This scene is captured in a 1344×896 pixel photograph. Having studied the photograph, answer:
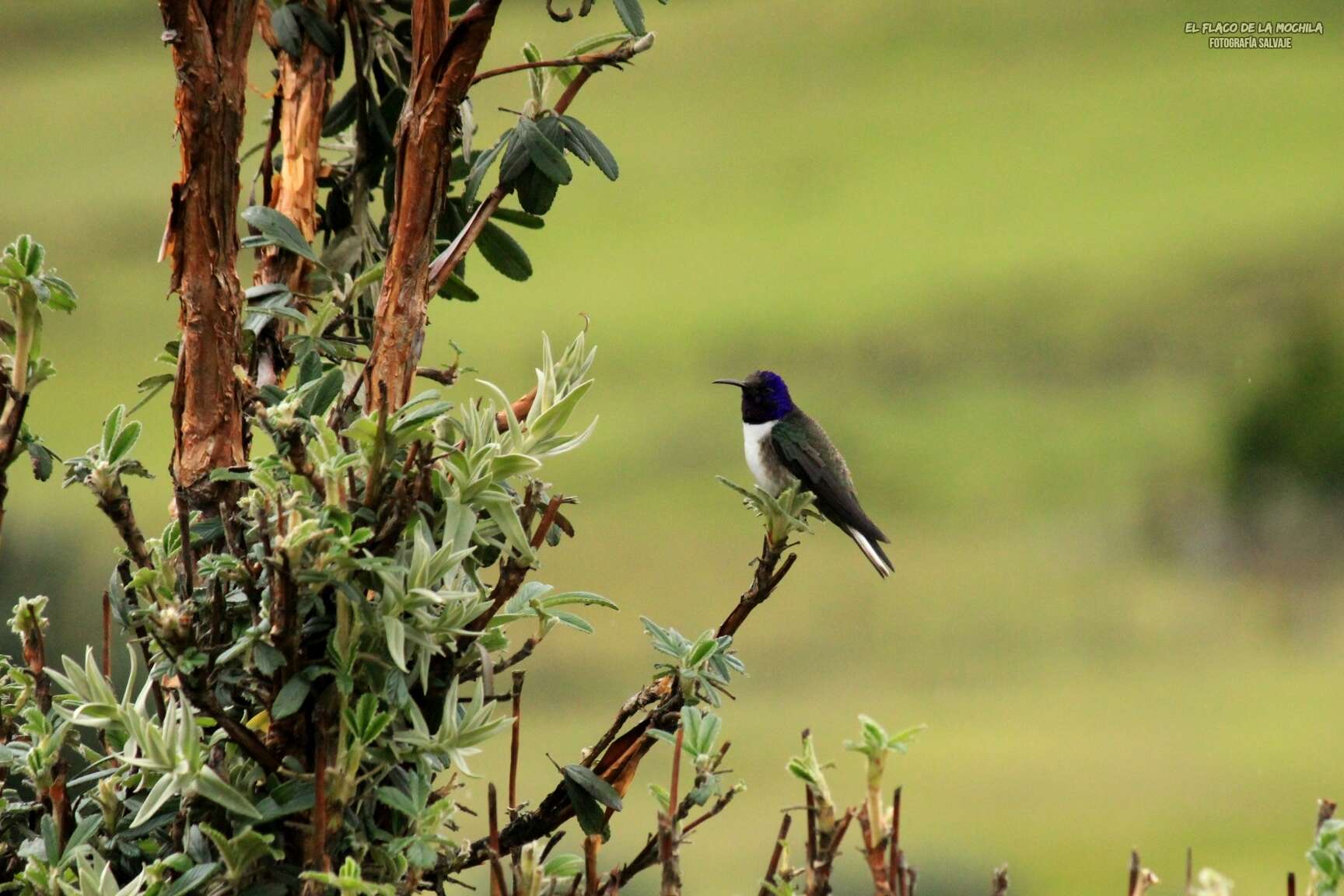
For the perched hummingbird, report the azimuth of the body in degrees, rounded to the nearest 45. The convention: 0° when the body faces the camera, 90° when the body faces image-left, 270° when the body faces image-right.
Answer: approximately 90°
